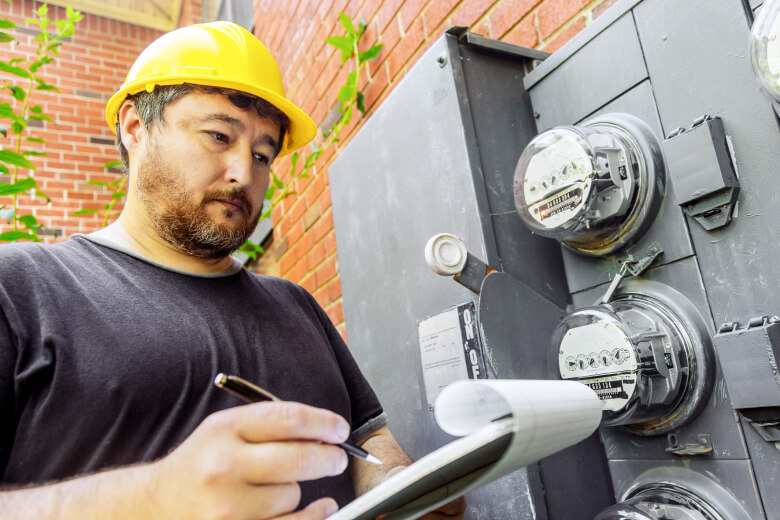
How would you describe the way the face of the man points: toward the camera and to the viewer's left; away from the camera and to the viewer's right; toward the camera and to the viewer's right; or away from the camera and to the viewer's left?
toward the camera and to the viewer's right

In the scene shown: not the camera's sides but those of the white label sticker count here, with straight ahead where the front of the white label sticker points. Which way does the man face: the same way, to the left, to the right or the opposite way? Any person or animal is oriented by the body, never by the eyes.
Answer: to the left

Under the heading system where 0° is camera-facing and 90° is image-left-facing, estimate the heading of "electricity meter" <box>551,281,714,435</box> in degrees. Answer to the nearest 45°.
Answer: approximately 45°

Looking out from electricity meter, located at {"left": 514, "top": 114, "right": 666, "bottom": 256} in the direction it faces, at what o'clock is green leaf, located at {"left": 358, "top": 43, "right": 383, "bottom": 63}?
The green leaf is roughly at 3 o'clock from the electricity meter.

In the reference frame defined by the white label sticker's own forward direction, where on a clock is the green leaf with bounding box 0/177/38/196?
The green leaf is roughly at 2 o'clock from the white label sticker.

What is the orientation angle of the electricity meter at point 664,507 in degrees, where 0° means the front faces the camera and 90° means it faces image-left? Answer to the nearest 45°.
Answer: approximately 45°
